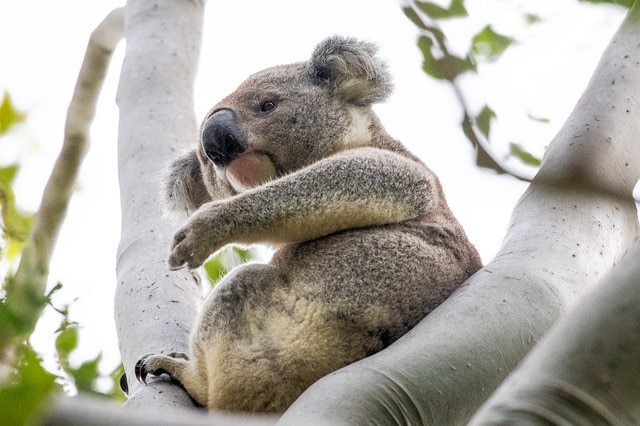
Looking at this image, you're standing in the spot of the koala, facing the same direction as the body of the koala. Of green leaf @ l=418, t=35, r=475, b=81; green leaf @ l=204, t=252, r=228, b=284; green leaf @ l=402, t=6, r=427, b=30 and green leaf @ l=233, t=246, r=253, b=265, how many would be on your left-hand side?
0

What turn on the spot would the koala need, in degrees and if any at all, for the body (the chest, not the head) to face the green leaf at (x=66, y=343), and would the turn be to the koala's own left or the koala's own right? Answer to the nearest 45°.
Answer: approximately 45° to the koala's own left

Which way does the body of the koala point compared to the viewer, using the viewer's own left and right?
facing to the left of the viewer

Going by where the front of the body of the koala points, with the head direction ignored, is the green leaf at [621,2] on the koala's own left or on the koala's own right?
on the koala's own left
